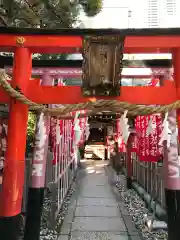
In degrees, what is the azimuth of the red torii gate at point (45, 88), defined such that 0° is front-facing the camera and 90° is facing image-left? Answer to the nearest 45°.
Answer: approximately 0°

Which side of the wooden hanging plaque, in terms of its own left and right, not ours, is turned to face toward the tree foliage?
back
